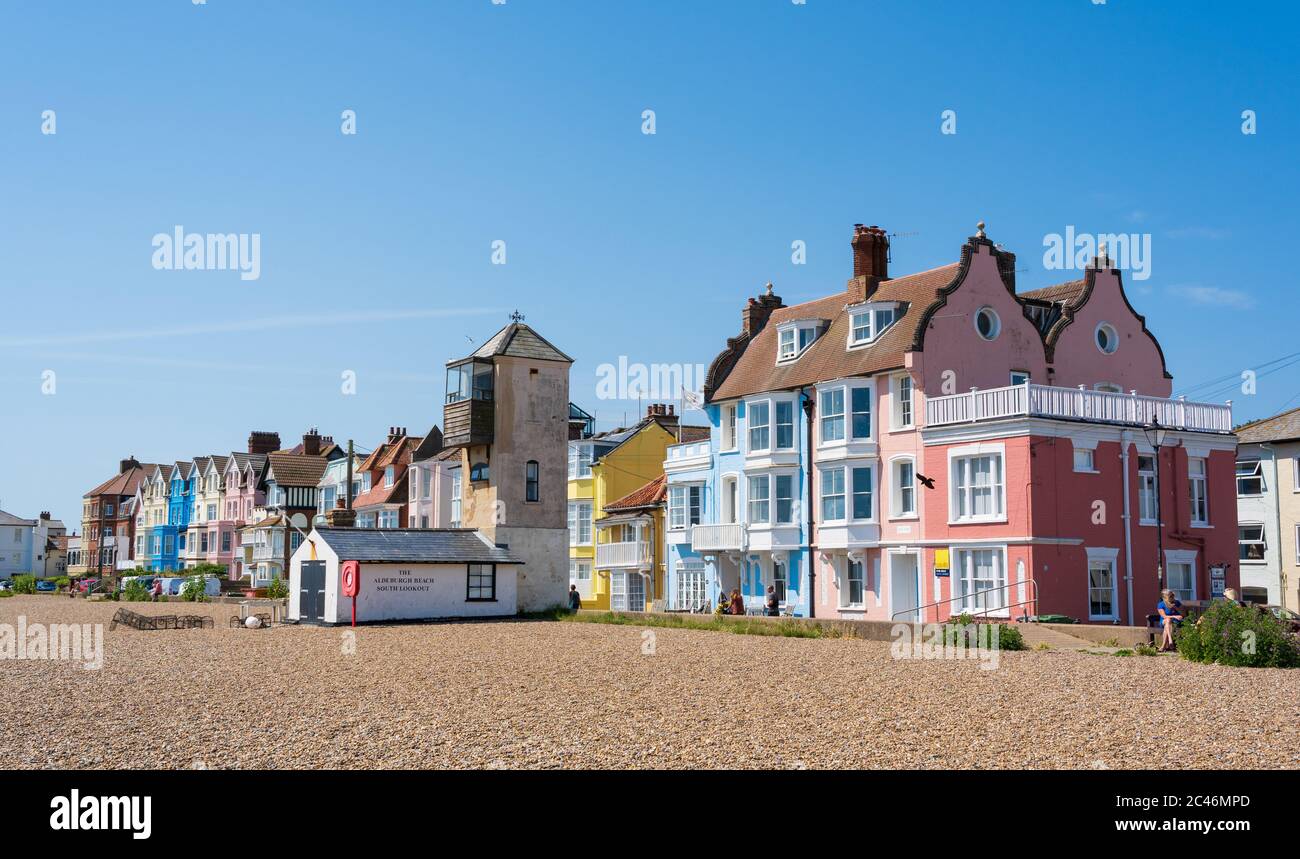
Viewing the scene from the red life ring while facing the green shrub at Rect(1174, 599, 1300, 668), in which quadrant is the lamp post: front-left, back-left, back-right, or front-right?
front-left

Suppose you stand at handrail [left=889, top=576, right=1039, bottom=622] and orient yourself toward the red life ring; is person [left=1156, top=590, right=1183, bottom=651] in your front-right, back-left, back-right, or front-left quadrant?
back-left

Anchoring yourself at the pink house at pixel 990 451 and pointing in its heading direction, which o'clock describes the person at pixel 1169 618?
The person is roughly at 10 o'clock from the pink house.

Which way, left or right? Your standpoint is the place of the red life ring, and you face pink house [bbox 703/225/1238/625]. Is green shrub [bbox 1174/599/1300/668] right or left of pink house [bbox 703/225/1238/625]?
right

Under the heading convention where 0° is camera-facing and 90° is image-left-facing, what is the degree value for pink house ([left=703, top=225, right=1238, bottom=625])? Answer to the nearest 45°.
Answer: approximately 45°

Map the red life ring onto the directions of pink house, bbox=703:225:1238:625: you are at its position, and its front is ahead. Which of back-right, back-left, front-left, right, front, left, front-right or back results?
front-right

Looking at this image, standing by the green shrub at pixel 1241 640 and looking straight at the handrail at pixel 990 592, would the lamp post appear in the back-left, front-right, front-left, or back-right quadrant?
front-right
